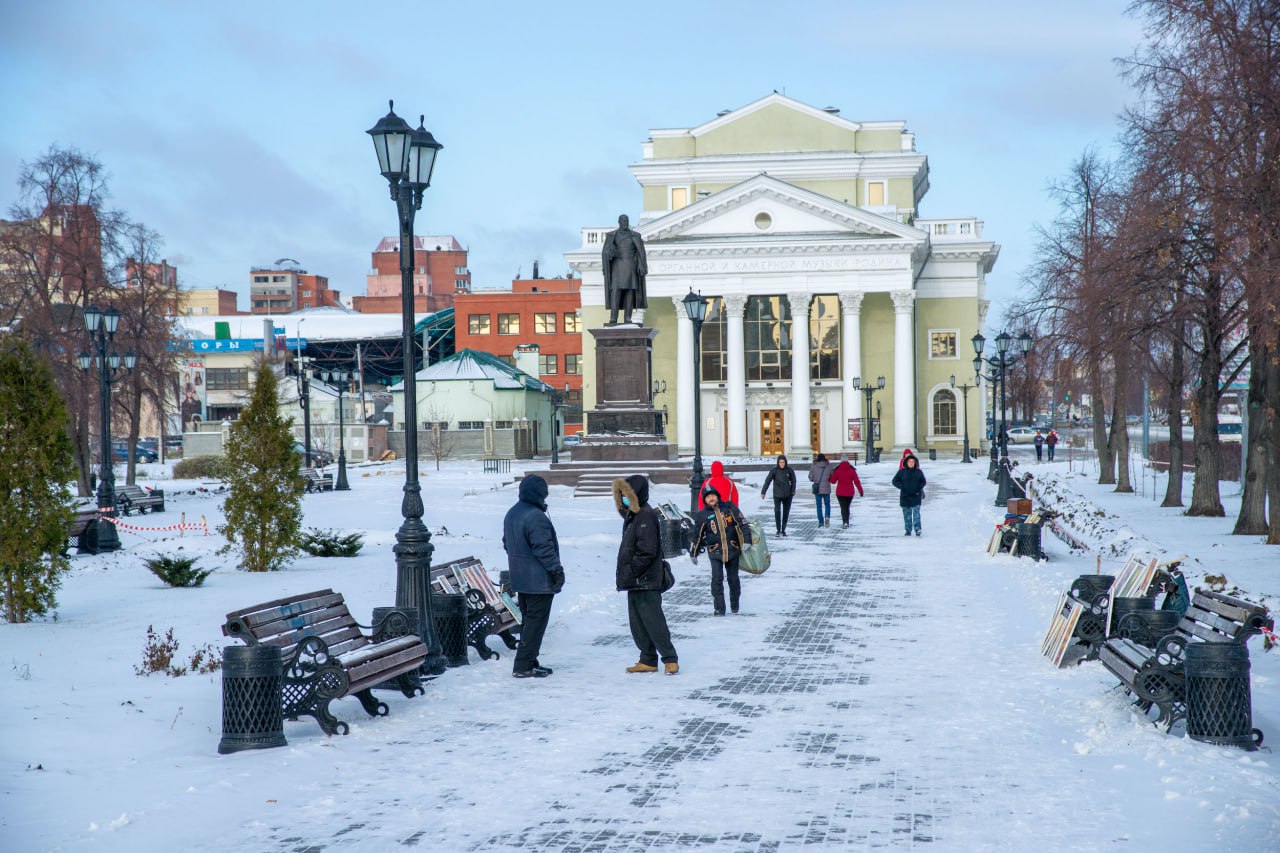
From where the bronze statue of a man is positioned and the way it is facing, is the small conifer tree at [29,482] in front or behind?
in front

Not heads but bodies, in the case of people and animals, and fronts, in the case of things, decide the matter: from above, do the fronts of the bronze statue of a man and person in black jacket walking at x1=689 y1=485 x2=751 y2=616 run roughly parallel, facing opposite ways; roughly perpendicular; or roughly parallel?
roughly parallel

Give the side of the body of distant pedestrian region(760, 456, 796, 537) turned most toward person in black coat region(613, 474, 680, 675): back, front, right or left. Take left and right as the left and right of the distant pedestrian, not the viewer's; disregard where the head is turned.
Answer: front

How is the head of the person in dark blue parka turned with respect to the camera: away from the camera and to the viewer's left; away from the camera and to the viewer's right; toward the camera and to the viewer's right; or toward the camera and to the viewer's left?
away from the camera and to the viewer's right

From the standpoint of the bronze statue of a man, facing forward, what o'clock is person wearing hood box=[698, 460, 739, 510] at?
The person wearing hood is roughly at 12 o'clock from the bronze statue of a man.

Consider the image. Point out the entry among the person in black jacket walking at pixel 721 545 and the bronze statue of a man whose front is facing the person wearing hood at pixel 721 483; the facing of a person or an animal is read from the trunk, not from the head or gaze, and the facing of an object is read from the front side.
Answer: the bronze statue of a man

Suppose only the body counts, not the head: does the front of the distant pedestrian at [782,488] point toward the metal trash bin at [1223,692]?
yes

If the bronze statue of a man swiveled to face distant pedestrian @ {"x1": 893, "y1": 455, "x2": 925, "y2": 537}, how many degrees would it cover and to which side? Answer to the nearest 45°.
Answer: approximately 45° to its left

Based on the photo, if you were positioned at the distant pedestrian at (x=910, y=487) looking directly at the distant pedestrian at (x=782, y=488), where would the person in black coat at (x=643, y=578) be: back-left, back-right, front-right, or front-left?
front-left

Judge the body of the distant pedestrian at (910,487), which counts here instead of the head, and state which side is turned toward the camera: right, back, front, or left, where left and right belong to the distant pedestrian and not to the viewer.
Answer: front

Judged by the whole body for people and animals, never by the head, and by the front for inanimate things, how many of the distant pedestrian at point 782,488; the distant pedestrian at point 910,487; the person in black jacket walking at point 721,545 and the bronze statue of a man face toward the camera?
4

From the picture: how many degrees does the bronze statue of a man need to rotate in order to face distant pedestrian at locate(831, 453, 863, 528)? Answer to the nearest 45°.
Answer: approximately 45° to its left

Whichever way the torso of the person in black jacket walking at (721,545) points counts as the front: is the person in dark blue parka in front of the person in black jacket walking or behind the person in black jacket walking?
in front

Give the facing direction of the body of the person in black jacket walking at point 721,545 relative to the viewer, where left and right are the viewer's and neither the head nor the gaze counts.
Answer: facing the viewer

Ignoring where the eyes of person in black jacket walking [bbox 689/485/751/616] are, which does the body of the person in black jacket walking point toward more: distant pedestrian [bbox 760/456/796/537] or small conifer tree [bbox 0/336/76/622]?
the small conifer tree

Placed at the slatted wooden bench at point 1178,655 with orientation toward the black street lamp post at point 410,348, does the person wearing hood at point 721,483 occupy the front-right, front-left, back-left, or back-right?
front-right

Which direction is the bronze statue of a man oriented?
toward the camera
